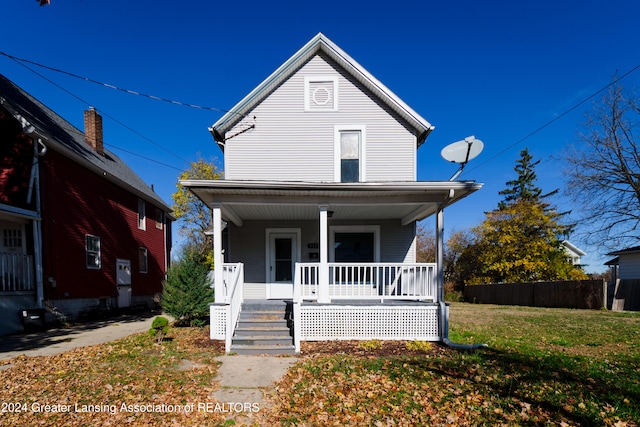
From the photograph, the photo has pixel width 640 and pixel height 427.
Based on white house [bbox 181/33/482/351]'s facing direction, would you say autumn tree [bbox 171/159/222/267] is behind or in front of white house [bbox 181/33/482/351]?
behind

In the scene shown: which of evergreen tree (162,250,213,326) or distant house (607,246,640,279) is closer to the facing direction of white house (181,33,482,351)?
the evergreen tree

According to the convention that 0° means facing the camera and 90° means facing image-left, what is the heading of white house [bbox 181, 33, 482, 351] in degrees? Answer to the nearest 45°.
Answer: approximately 0°

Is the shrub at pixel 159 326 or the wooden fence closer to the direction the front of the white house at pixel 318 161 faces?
the shrub
